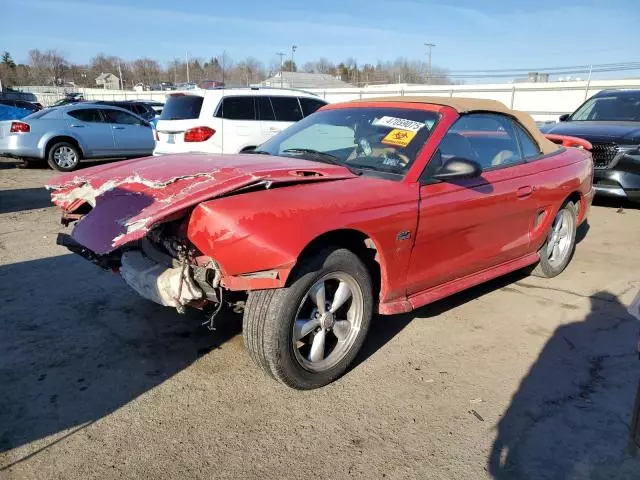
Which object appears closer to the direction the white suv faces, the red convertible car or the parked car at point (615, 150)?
the parked car

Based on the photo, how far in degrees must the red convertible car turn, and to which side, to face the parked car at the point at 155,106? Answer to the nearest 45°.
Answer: approximately 135° to its right

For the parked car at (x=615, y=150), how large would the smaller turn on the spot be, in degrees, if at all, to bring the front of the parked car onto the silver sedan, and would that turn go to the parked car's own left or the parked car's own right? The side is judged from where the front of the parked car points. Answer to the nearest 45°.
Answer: approximately 45° to the parked car's own right

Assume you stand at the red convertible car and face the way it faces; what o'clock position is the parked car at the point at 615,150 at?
The parked car is roughly at 6 o'clock from the red convertible car.

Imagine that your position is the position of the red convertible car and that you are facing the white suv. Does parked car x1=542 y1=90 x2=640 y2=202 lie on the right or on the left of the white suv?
right

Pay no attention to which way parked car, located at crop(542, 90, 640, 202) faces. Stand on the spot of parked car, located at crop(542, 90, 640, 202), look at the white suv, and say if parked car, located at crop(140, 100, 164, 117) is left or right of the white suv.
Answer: right

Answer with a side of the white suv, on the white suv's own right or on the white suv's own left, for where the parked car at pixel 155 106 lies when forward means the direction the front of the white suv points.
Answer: on the white suv's own left

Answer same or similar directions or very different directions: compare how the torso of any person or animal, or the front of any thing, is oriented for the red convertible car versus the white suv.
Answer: very different directions

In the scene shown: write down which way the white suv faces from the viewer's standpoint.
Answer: facing away from the viewer and to the right of the viewer

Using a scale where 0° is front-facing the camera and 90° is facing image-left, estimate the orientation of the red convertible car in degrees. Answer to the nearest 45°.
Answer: approximately 45°

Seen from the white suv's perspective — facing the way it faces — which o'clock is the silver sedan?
The silver sedan is roughly at 9 o'clock from the white suv.
